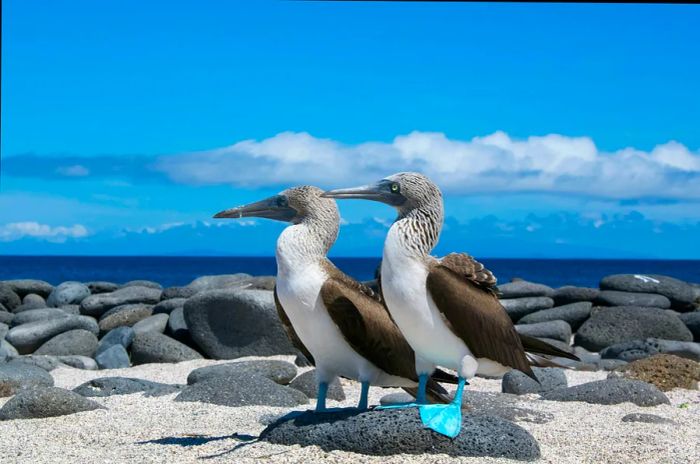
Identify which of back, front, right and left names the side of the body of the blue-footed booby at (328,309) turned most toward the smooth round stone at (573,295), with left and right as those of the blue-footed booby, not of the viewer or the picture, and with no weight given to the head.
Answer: back

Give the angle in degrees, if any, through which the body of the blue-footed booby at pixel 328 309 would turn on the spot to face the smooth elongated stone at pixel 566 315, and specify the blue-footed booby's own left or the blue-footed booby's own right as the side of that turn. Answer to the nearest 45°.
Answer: approximately 180°

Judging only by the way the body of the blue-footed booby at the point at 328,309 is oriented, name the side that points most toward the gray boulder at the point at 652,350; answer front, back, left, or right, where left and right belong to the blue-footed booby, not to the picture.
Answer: back

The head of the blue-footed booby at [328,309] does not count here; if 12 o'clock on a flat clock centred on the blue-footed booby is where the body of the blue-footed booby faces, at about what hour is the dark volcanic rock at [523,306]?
The dark volcanic rock is roughly at 5 o'clock from the blue-footed booby.

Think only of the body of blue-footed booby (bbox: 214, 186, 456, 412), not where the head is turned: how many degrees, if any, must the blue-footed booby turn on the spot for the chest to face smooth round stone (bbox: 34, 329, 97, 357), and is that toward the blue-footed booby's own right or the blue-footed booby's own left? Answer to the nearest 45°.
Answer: approximately 90° to the blue-footed booby's own right

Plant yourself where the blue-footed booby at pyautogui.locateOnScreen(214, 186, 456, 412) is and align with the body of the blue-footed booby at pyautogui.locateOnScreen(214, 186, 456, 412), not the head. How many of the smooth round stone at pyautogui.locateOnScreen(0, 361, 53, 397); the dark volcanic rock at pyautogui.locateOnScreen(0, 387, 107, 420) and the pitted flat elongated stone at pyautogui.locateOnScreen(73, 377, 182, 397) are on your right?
3

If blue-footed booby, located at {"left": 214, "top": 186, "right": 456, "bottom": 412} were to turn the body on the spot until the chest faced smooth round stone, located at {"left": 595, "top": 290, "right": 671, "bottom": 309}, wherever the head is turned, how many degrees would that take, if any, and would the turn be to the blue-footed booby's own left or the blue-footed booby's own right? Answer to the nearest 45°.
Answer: approximately 180°

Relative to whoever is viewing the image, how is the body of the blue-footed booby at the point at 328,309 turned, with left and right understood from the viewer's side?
facing the viewer and to the left of the viewer

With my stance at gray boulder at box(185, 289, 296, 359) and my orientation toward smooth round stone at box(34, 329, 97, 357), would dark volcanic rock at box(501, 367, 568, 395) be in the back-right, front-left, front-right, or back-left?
back-left

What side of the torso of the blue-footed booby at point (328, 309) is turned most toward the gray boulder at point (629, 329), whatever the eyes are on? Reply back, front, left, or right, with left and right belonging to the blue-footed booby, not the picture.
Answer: back

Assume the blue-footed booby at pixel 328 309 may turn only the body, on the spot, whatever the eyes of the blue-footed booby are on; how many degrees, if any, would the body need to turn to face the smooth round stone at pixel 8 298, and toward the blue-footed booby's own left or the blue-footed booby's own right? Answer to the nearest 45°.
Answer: approximately 90° to the blue-footed booby's own right
